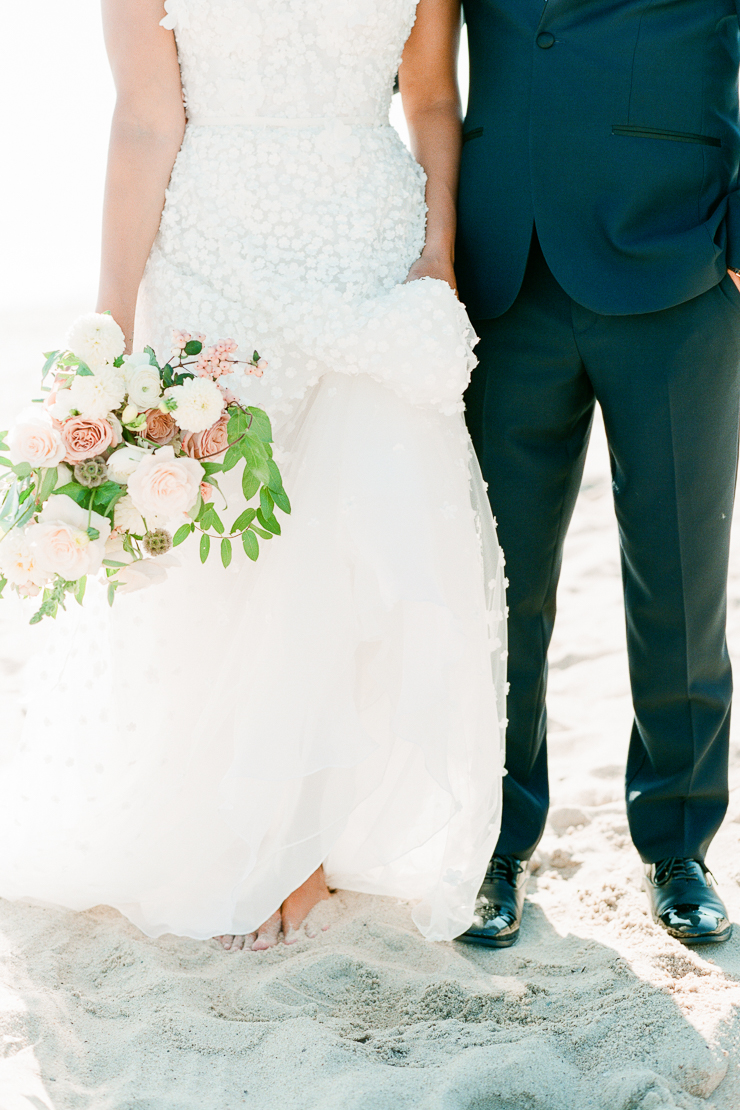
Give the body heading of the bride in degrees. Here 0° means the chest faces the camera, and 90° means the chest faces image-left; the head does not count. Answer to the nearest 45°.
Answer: approximately 0°
